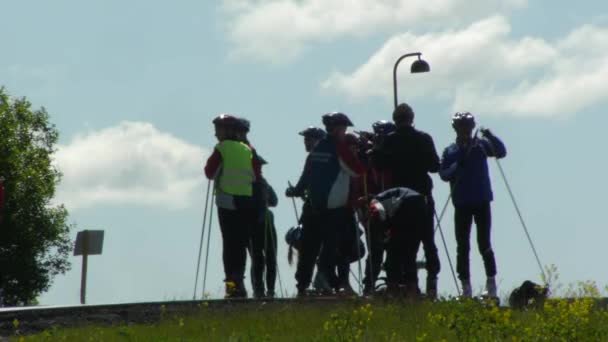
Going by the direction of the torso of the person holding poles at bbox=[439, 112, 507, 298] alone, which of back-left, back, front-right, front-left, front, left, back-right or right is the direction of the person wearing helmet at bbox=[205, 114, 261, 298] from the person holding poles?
right

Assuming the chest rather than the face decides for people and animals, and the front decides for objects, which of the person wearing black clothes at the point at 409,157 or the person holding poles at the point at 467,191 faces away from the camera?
the person wearing black clothes

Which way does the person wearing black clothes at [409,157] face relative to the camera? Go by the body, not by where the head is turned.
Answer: away from the camera

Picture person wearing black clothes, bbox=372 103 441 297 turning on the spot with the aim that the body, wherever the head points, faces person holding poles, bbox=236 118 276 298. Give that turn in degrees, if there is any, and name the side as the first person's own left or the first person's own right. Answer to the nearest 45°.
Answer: approximately 45° to the first person's own left

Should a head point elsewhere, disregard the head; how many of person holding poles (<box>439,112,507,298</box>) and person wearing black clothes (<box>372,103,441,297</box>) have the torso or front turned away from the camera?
1

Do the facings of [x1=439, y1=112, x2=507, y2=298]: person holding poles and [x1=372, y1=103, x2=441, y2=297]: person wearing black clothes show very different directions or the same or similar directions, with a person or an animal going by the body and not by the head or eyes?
very different directions

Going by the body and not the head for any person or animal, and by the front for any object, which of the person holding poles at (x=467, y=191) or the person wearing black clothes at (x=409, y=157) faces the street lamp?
the person wearing black clothes
